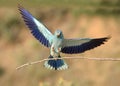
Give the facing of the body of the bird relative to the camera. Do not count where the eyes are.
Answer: toward the camera
